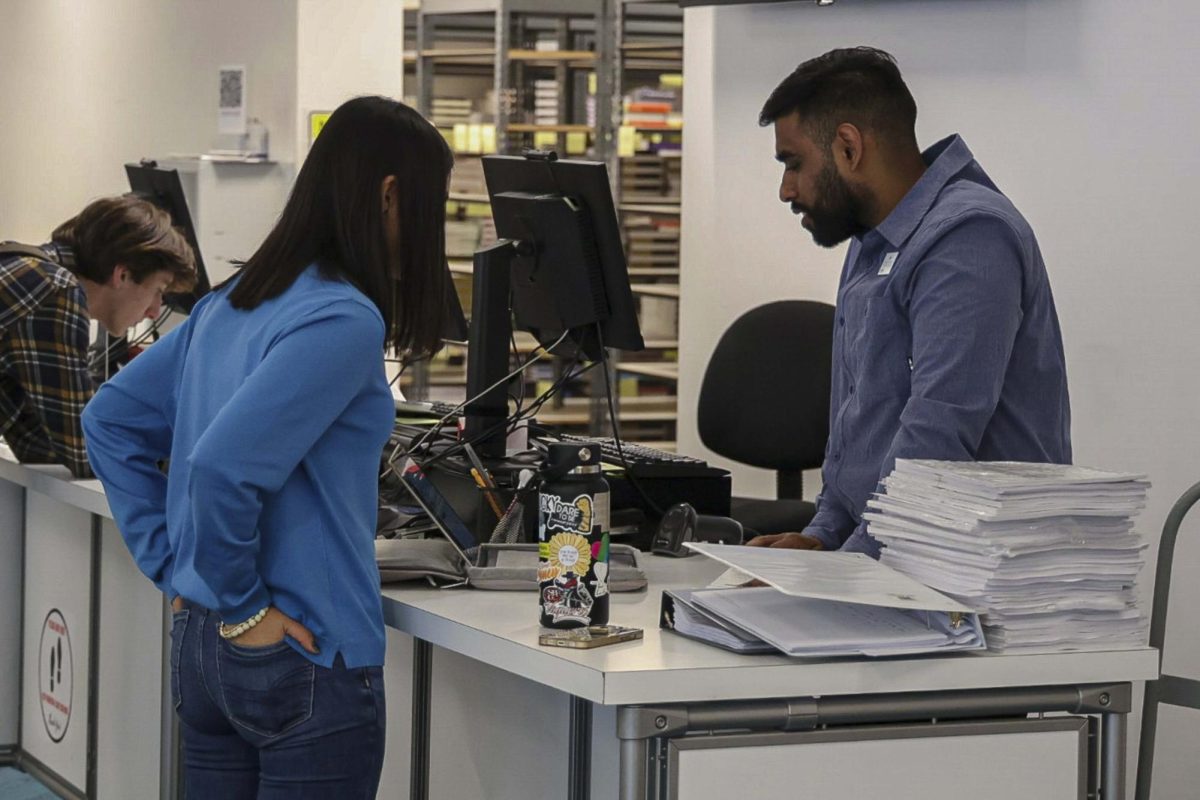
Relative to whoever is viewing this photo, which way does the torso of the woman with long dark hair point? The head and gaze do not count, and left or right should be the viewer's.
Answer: facing away from the viewer and to the right of the viewer

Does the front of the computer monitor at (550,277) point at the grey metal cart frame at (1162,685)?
no

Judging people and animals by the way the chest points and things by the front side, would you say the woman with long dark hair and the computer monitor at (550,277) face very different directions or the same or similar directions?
same or similar directions

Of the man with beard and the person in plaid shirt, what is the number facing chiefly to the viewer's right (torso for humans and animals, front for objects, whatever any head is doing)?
1

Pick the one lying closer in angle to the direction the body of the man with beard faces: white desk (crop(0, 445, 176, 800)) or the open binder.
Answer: the white desk

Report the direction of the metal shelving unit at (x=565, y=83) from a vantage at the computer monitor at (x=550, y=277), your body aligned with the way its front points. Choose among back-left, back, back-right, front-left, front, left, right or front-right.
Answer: front-left

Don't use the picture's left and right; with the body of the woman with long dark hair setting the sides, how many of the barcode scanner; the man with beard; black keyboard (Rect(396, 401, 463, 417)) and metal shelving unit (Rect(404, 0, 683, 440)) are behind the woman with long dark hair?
0

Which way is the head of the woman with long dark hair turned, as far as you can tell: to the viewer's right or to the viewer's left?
to the viewer's right

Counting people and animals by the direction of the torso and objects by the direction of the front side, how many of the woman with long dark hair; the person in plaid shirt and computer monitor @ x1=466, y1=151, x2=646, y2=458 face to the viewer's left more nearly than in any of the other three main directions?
0

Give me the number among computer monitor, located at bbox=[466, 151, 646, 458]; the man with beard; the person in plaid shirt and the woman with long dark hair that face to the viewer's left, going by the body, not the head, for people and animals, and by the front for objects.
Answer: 1

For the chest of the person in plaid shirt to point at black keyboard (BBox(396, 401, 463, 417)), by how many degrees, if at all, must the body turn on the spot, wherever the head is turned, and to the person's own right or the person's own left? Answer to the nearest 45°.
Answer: approximately 45° to the person's own right

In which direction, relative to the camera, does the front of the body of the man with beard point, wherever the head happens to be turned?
to the viewer's left

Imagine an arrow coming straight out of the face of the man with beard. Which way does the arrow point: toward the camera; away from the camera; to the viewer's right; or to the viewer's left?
to the viewer's left

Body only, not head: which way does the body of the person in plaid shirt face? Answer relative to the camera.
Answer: to the viewer's right
